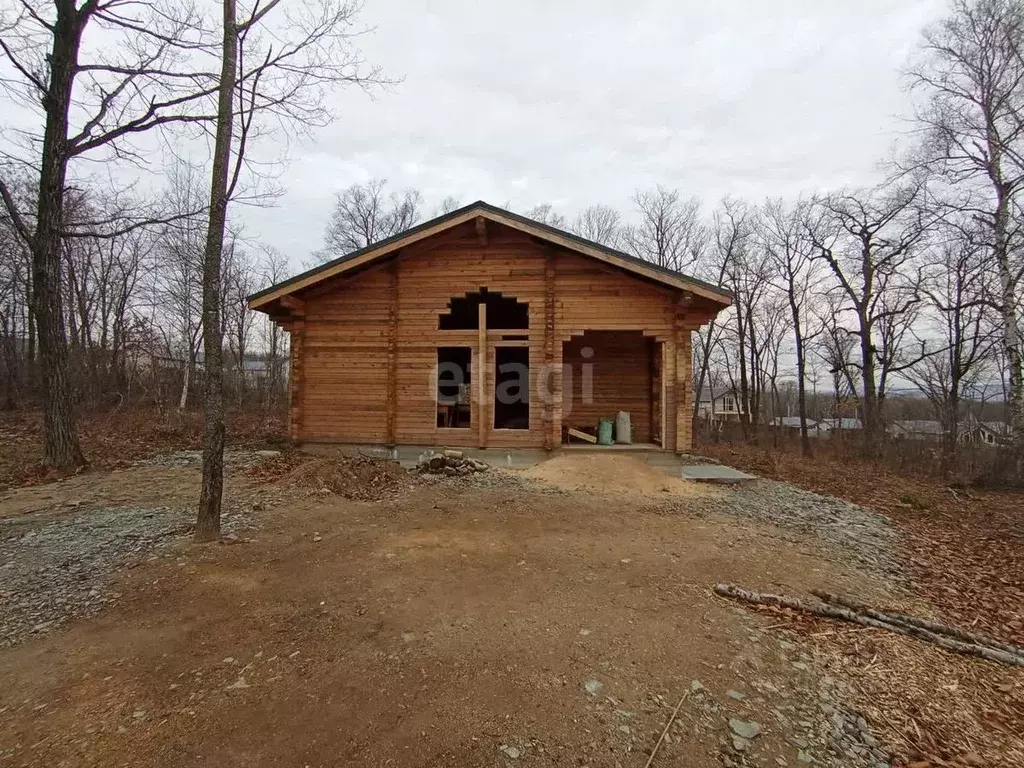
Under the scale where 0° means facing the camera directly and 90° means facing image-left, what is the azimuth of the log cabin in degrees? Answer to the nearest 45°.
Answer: approximately 0°

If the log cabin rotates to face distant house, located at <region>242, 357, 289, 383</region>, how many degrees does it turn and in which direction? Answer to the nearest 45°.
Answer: approximately 135° to its right

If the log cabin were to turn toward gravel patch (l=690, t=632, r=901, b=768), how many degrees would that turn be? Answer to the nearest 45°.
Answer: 0° — it already faces it

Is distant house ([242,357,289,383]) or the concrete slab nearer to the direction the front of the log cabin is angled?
the concrete slab

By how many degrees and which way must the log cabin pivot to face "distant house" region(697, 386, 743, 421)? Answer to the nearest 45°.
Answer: approximately 135° to its left

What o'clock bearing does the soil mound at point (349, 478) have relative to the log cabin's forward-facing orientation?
The soil mound is roughly at 1 o'clock from the log cabin.

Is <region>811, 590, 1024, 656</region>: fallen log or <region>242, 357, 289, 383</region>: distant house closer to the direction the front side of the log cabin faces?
the fallen log
